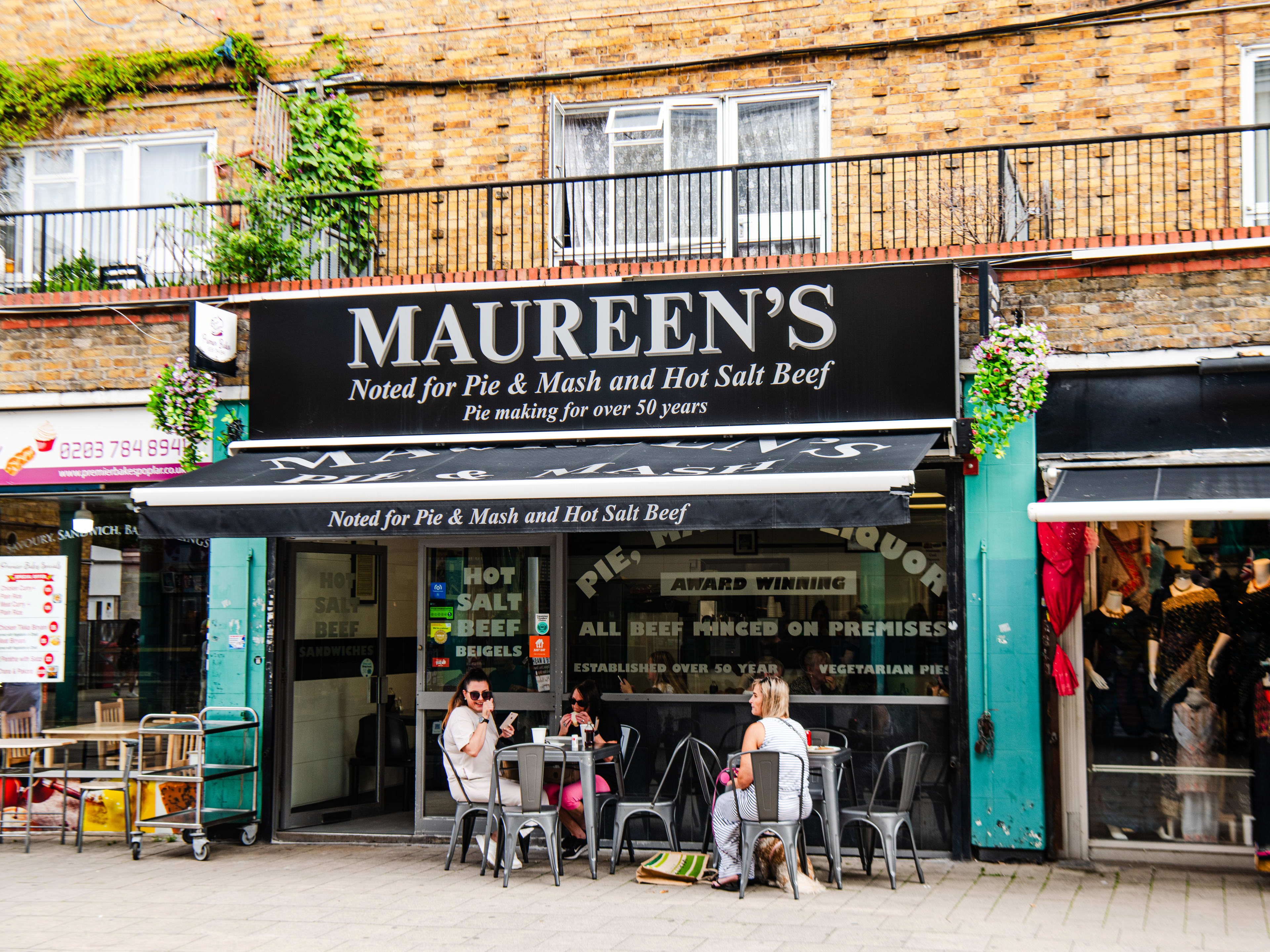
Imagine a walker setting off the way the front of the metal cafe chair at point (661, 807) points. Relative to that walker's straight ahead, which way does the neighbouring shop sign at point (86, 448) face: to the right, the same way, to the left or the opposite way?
to the left

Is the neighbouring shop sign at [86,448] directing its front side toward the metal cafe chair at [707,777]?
no

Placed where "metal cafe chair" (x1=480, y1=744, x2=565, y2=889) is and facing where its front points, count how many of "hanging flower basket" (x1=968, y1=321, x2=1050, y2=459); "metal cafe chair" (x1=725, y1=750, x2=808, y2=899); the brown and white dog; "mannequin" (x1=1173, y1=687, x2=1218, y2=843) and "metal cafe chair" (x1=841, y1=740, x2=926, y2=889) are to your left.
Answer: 0

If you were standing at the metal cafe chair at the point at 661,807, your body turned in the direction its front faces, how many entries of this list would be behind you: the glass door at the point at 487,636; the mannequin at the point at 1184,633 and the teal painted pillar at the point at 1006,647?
2

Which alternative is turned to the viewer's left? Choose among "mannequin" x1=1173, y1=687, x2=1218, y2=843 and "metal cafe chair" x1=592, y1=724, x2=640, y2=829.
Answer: the metal cafe chair

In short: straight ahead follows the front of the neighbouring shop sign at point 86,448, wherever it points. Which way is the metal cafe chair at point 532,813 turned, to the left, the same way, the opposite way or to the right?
the opposite way

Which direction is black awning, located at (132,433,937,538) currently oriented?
toward the camera

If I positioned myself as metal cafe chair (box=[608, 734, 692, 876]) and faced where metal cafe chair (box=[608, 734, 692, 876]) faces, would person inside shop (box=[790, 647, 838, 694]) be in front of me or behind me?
behind

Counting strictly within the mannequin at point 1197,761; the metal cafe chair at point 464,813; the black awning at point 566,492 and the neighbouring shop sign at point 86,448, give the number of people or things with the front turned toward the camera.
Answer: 3

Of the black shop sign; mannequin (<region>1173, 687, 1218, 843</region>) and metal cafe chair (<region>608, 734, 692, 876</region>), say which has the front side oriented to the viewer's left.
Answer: the metal cafe chair

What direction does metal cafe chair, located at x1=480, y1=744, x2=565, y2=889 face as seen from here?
away from the camera

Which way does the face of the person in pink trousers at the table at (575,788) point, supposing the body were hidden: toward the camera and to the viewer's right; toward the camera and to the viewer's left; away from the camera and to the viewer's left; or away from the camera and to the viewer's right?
toward the camera and to the viewer's left

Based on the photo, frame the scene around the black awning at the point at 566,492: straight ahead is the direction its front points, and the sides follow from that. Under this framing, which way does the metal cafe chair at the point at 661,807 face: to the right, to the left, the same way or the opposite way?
to the right

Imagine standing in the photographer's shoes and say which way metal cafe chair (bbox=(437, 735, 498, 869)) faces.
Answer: facing to the right of the viewer

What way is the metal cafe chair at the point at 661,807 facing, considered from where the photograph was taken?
facing to the left of the viewer

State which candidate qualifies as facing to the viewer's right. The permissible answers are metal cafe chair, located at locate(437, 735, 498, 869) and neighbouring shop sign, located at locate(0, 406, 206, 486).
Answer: the metal cafe chair

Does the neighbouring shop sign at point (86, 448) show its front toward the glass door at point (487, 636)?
no

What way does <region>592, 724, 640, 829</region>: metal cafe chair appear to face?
to the viewer's left
